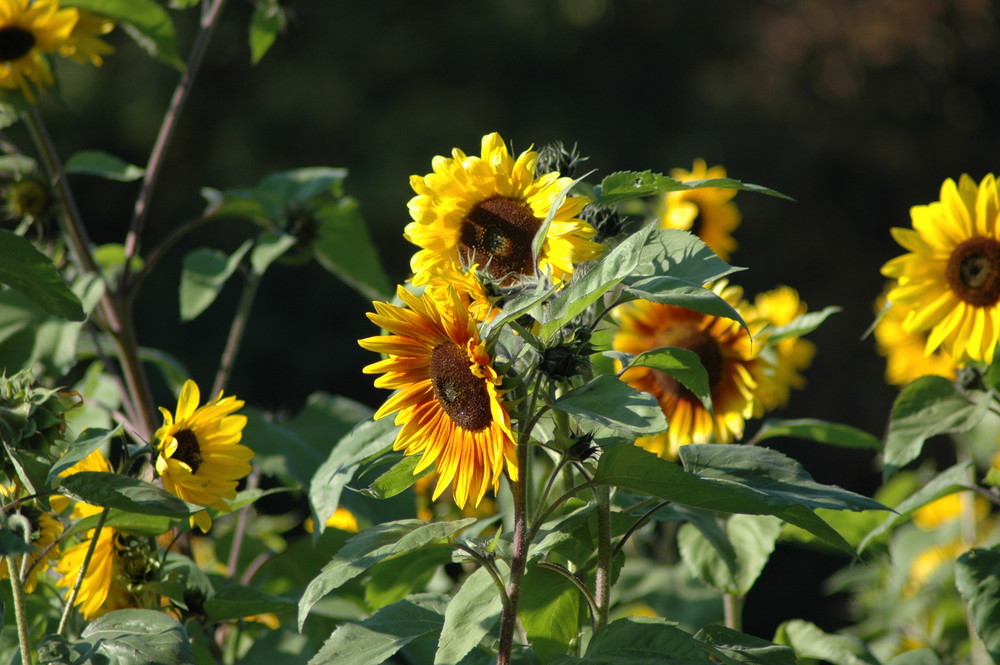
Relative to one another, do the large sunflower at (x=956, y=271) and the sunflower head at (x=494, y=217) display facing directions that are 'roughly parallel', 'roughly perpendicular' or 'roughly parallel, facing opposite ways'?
roughly parallel

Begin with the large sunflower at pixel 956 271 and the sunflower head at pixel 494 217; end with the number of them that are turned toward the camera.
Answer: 2

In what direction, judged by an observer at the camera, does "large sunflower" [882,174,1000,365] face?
facing the viewer

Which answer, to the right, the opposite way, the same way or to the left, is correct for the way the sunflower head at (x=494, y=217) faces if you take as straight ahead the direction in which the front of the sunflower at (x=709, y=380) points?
the same way

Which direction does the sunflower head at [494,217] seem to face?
toward the camera
